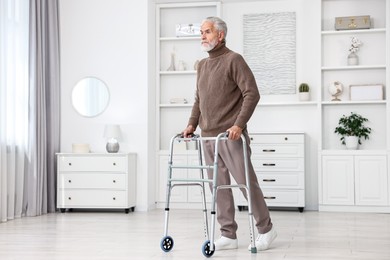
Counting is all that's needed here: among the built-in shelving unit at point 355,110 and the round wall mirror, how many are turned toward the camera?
2

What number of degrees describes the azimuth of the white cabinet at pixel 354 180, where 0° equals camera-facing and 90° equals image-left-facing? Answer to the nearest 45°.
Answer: approximately 0°

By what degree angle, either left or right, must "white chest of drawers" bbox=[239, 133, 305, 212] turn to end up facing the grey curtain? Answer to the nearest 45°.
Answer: approximately 90° to its right

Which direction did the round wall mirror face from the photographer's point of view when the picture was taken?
facing the viewer

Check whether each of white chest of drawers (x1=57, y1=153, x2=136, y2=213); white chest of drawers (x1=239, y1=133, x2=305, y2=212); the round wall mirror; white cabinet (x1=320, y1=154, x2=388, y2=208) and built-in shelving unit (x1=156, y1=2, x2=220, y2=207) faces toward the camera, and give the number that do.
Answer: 5

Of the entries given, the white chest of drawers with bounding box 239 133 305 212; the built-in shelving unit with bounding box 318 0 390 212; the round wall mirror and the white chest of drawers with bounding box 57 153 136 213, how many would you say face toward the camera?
4

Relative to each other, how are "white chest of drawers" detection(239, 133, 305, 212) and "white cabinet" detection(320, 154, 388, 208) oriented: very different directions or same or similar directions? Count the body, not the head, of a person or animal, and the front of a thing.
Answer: same or similar directions

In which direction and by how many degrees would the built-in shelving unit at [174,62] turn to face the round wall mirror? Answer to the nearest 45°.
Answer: approximately 90° to its right

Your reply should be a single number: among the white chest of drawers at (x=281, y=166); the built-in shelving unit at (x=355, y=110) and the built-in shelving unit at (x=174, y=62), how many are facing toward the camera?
3

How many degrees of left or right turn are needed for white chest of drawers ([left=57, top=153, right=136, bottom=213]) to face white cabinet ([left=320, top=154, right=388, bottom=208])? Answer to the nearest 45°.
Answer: approximately 90° to its left

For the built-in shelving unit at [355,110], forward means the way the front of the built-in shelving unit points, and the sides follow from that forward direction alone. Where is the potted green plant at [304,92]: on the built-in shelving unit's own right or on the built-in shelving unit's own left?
on the built-in shelving unit's own right

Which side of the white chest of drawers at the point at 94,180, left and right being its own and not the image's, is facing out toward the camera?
front

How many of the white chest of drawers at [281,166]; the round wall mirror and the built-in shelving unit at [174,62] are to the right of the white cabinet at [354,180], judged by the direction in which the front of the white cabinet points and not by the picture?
3

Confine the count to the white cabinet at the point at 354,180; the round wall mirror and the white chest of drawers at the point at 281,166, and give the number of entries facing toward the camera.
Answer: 3

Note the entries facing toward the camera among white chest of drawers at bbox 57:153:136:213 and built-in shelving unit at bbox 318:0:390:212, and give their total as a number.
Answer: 2
